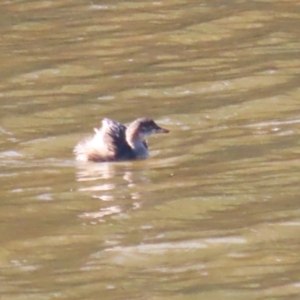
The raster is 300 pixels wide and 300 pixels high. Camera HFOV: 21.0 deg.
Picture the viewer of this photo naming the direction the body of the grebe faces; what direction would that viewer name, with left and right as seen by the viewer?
facing to the right of the viewer
